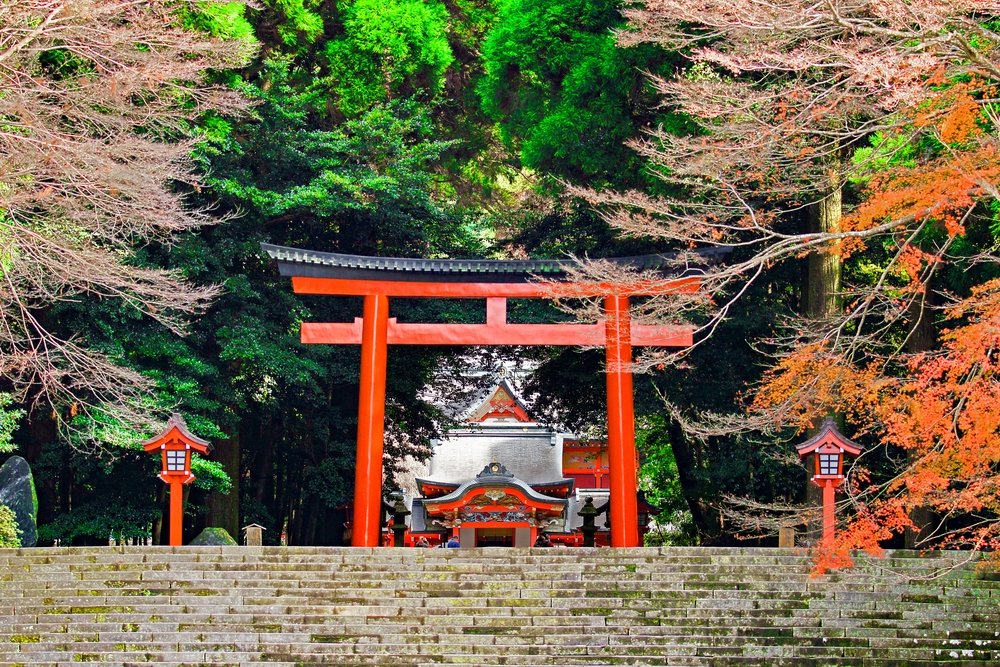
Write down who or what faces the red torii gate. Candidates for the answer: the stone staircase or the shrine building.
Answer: the shrine building

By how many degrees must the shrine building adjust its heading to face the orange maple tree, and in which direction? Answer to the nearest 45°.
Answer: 0° — it already faces it

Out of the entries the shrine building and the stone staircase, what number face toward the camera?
2

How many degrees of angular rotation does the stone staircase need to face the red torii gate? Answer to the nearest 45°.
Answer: approximately 180°

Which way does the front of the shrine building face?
toward the camera

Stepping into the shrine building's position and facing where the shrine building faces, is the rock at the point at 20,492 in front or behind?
in front

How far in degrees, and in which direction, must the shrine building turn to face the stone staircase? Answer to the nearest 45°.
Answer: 0° — it already faces it

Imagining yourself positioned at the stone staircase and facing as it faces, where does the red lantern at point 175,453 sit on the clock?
The red lantern is roughly at 4 o'clock from the stone staircase.
